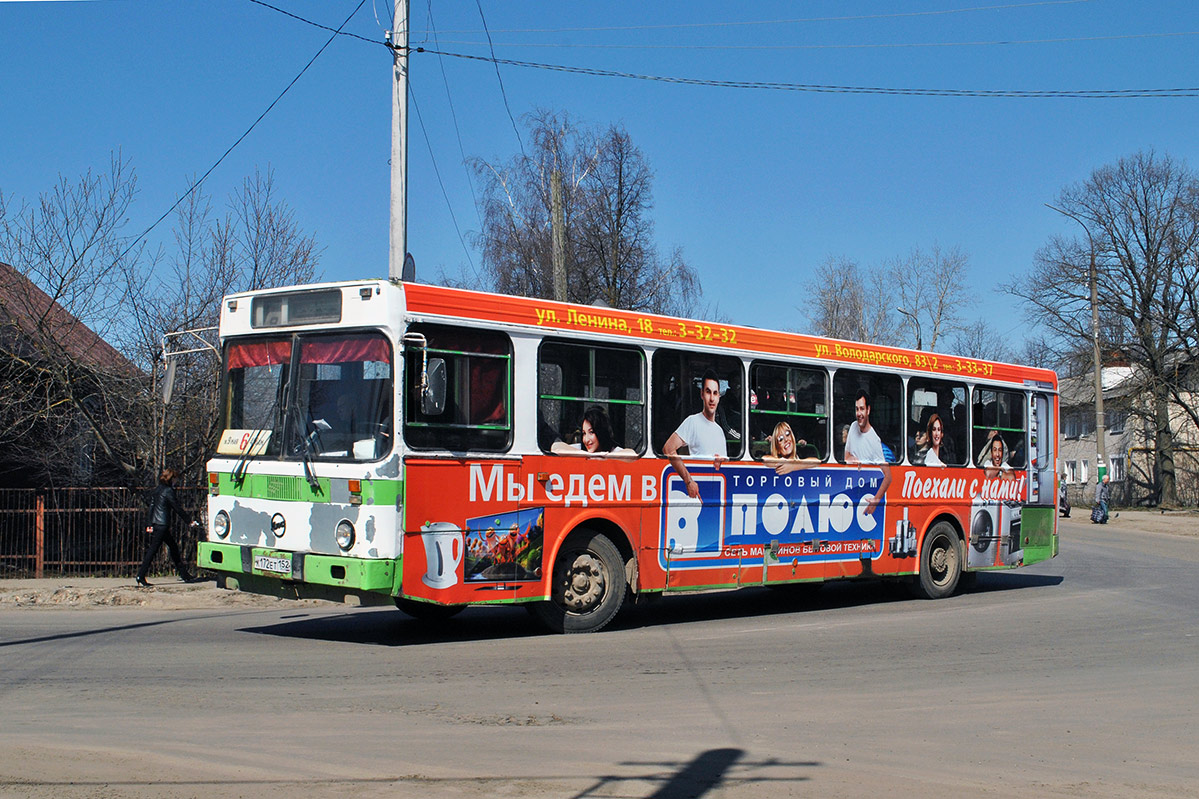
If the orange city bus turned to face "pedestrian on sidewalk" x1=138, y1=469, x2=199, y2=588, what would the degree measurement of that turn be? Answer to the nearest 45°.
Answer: approximately 90° to its right

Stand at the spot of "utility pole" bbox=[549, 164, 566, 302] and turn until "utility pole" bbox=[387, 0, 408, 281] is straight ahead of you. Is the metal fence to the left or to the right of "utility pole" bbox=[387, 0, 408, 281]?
right

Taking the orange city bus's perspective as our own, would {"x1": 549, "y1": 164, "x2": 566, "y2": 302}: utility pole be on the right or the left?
on its right

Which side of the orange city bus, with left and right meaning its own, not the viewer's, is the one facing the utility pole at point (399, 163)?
right

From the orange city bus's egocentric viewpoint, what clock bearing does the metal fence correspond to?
The metal fence is roughly at 3 o'clock from the orange city bus.

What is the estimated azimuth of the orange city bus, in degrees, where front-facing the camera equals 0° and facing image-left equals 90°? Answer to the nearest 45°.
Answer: approximately 45°
